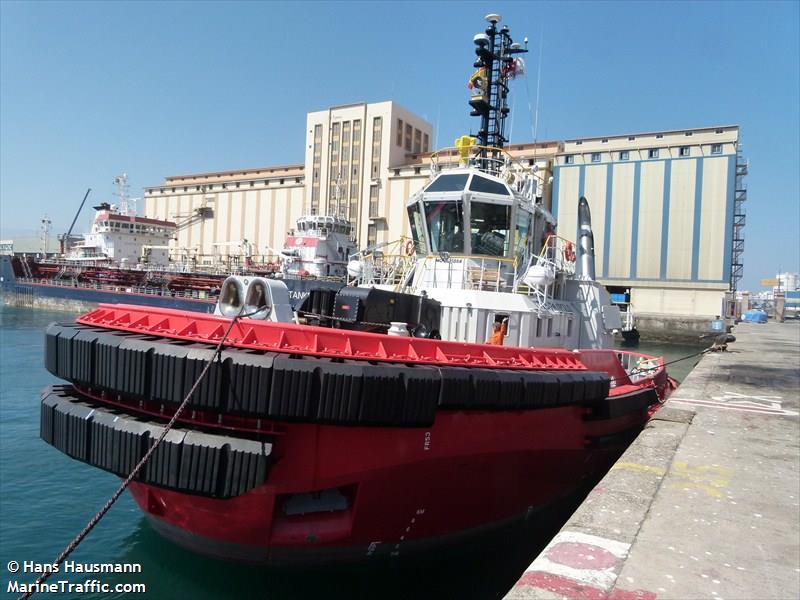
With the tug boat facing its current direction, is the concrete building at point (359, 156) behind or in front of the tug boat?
behind

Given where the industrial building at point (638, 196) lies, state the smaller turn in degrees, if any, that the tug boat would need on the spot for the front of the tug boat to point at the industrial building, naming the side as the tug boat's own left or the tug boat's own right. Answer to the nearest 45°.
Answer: approximately 180°

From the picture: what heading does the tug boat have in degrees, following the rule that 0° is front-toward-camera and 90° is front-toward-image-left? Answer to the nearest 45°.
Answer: approximately 45°
